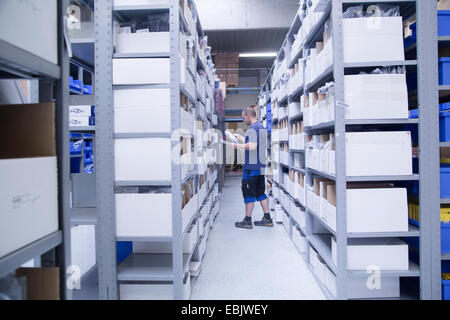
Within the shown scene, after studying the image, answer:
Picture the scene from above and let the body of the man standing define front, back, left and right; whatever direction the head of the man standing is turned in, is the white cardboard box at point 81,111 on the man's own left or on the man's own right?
on the man's own left

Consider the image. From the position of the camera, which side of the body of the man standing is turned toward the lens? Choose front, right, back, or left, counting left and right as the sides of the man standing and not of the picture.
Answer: left

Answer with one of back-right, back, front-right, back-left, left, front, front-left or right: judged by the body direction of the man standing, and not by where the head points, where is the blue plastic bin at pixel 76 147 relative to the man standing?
front

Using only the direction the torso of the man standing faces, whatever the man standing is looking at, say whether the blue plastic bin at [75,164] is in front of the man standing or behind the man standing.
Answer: in front

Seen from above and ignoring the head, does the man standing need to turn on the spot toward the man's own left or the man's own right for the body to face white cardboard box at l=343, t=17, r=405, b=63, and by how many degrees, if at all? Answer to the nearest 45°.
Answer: approximately 90° to the man's own left

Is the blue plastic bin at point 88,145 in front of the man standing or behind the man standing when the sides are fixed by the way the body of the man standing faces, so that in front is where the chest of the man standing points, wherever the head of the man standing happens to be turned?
in front

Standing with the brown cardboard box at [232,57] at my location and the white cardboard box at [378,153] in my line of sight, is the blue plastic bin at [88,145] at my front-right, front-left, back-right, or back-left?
front-right

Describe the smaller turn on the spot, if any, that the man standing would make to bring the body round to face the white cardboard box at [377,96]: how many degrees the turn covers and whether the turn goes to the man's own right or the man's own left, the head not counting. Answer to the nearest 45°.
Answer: approximately 90° to the man's own left

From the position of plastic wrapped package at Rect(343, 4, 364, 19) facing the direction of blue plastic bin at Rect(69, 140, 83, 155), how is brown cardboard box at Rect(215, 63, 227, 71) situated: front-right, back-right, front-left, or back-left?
front-right

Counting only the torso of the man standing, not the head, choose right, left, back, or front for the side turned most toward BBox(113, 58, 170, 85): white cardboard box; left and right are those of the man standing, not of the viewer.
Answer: left

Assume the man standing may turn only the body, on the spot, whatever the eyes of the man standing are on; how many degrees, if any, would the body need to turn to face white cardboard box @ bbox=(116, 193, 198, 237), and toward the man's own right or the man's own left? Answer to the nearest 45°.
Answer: approximately 90° to the man's own left

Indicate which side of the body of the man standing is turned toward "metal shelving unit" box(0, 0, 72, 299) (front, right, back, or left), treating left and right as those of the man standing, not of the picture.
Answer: left
